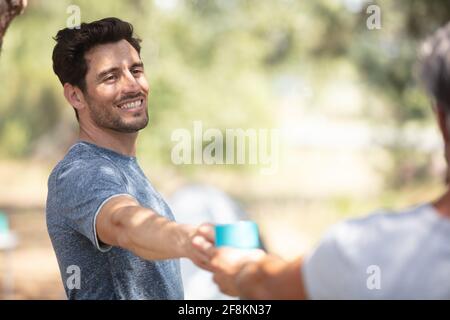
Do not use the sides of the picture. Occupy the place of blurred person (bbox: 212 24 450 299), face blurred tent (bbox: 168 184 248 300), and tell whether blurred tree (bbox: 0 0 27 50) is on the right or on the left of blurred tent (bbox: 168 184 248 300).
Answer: left

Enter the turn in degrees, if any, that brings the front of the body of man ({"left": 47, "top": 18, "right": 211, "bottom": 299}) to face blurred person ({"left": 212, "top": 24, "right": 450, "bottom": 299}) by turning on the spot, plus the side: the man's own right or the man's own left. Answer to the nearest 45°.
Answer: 0° — they already face them

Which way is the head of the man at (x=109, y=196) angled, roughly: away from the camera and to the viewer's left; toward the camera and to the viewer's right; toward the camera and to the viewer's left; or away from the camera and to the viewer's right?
toward the camera and to the viewer's right

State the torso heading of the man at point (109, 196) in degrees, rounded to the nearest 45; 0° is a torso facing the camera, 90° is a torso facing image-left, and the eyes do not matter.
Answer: approximately 315°

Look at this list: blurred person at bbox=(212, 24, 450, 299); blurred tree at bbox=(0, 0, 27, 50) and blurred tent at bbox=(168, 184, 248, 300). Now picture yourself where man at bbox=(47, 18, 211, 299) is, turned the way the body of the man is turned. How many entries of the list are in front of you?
1

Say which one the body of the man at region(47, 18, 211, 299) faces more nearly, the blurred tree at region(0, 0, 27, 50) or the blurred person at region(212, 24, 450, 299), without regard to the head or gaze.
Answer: the blurred person

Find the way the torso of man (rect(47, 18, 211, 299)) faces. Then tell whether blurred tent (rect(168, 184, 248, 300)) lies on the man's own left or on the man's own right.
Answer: on the man's own left

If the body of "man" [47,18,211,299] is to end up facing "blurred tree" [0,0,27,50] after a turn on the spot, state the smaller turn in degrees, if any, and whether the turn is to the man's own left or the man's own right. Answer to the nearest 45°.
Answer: approximately 180°
